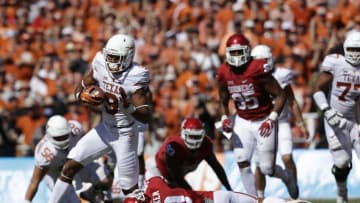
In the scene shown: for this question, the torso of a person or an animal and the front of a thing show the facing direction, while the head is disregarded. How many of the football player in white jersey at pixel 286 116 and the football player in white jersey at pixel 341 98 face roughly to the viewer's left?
1

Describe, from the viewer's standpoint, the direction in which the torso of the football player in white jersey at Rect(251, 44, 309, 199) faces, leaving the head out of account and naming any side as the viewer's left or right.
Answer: facing to the left of the viewer

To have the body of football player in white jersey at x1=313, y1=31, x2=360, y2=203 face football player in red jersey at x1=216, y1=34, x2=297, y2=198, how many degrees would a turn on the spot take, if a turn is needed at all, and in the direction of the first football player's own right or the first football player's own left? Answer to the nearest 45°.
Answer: approximately 45° to the first football player's own right

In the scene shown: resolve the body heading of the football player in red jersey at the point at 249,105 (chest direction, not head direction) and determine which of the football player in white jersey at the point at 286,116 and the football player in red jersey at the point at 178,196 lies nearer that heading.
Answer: the football player in red jersey
